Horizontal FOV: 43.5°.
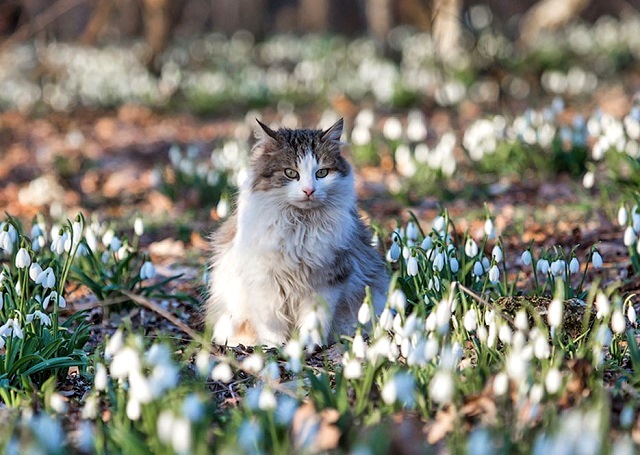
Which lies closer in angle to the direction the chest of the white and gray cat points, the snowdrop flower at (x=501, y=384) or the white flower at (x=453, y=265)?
the snowdrop flower

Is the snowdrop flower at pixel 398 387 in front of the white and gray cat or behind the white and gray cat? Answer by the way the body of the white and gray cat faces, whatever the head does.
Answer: in front

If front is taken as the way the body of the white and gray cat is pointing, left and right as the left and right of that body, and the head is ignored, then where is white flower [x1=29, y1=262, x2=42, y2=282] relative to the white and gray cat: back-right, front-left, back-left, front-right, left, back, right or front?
right

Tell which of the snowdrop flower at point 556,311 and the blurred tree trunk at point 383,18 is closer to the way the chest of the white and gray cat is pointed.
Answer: the snowdrop flower

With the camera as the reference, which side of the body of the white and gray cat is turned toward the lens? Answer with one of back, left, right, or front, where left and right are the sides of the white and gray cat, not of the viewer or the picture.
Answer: front

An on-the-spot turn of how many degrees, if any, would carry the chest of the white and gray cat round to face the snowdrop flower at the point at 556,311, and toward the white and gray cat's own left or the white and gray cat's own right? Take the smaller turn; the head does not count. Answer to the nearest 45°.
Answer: approximately 45° to the white and gray cat's own left

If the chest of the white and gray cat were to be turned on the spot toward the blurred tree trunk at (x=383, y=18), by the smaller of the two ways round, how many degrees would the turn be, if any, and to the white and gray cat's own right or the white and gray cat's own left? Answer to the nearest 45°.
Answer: approximately 180°

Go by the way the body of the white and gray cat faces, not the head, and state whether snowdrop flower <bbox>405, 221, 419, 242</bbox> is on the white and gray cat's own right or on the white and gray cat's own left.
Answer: on the white and gray cat's own left

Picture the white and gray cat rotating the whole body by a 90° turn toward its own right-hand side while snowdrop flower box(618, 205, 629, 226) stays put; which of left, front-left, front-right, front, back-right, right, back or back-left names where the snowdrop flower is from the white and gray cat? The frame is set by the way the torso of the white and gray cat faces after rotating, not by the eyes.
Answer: back

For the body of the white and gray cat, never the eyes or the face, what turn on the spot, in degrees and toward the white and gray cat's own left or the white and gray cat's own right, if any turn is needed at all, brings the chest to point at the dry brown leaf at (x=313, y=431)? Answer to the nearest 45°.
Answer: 0° — it already faces it

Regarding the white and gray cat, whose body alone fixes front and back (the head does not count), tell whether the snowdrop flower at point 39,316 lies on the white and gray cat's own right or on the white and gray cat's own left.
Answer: on the white and gray cat's own right

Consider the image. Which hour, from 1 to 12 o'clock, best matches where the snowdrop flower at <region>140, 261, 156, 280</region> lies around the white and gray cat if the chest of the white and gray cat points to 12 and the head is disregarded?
The snowdrop flower is roughly at 4 o'clock from the white and gray cat.

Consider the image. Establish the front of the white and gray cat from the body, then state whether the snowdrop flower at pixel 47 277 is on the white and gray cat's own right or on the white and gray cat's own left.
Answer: on the white and gray cat's own right

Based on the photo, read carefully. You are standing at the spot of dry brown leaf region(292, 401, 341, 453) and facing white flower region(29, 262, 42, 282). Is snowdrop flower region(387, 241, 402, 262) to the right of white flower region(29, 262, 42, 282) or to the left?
right

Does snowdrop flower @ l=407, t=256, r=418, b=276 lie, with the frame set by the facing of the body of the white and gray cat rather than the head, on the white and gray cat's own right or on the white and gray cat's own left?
on the white and gray cat's own left

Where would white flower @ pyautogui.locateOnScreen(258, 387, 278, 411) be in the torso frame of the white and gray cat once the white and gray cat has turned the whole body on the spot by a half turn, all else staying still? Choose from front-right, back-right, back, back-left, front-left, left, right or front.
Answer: back
